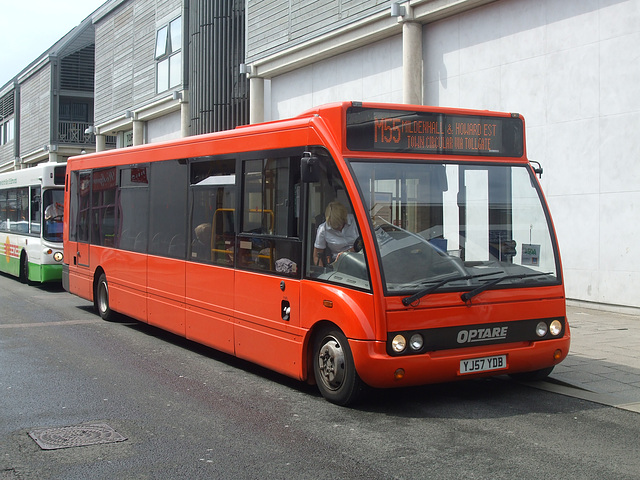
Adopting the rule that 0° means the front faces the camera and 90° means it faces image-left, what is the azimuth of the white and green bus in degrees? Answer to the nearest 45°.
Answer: approximately 315°

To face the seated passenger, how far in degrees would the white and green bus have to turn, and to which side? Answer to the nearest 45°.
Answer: approximately 45° to its right

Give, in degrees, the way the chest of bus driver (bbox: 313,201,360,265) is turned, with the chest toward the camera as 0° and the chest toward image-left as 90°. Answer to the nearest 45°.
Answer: approximately 315°

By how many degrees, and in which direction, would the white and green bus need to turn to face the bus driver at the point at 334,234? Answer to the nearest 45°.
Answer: approximately 45° to its right

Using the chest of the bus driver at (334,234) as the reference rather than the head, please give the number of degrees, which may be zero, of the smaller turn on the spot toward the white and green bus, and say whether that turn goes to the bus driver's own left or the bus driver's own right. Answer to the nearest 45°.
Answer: approximately 180°

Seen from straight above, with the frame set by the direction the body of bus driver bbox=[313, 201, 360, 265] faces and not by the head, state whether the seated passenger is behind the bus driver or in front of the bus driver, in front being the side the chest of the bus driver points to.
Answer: behind

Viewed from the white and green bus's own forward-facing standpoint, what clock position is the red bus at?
The red bus is roughly at 1 o'clock from the white and green bus.
